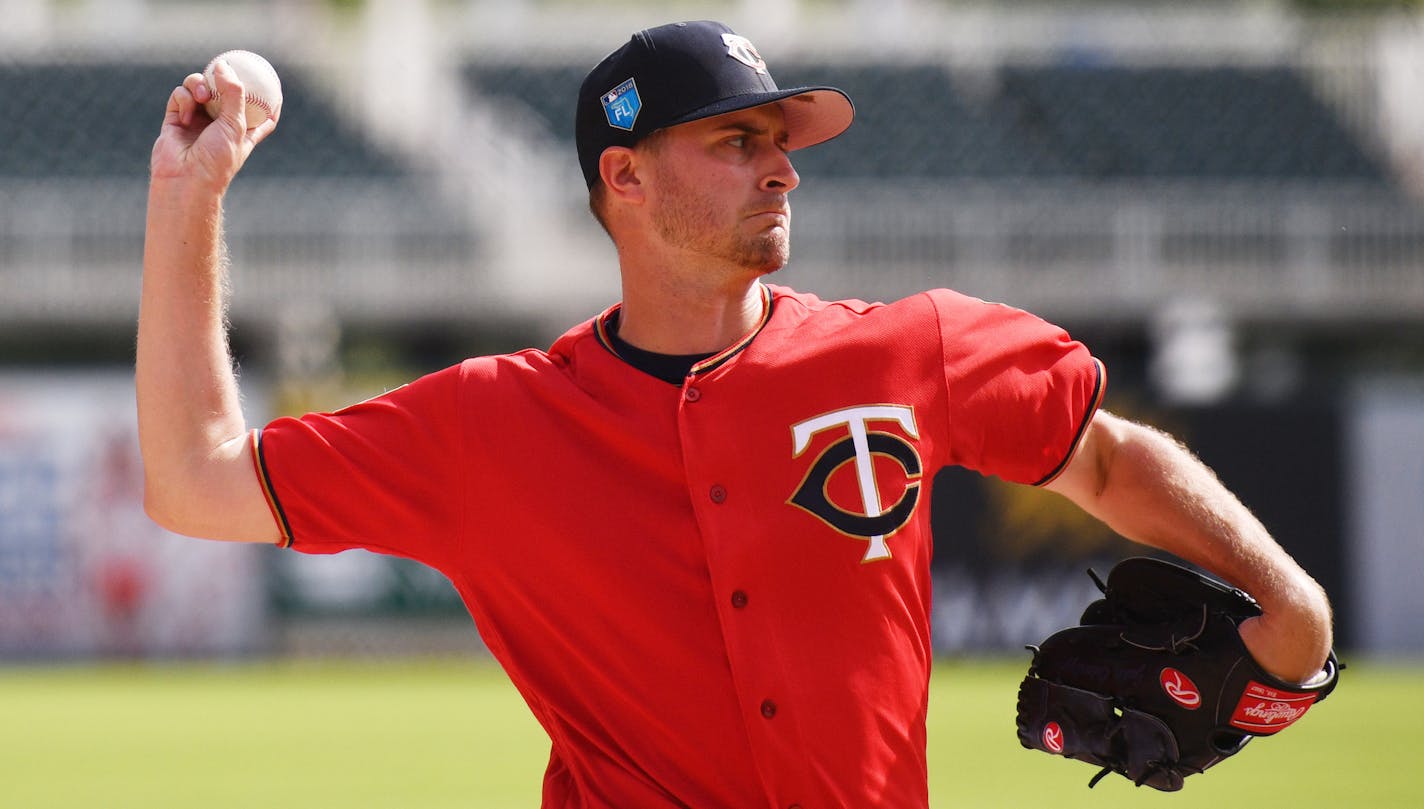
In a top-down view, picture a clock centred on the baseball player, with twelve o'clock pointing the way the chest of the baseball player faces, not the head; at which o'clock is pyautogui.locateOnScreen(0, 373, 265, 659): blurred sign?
The blurred sign is roughly at 5 o'clock from the baseball player.

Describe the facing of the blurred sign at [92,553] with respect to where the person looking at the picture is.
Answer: facing the viewer

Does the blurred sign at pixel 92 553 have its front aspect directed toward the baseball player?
yes

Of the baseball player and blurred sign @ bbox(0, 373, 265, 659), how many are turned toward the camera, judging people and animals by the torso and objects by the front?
2

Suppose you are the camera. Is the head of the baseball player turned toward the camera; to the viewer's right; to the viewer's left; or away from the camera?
to the viewer's right

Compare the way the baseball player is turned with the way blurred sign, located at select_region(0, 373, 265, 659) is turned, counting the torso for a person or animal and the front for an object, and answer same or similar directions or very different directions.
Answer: same or similar directions

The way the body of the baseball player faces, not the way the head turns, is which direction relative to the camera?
toward the camera
